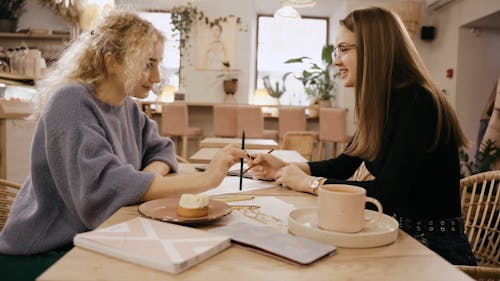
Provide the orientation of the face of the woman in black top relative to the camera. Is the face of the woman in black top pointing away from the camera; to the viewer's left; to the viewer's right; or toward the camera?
to the viewer's left

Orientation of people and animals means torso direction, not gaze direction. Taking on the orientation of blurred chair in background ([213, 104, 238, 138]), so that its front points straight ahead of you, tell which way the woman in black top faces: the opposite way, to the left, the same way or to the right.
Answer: to the left

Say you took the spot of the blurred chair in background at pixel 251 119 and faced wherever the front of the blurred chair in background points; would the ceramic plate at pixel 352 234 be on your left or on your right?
on your right

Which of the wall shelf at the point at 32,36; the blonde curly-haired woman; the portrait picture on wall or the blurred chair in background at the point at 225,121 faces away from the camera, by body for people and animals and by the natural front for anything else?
the blurred chair in background

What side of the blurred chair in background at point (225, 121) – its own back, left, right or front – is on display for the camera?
back

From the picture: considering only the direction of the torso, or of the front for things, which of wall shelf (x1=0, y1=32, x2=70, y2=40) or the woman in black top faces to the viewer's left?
the woman in black top

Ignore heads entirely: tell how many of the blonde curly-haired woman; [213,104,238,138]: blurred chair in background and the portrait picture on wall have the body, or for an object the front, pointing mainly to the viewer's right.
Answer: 1

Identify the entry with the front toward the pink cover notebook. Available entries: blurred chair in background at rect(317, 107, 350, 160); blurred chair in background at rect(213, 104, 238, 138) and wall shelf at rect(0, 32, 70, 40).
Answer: the wall shelf

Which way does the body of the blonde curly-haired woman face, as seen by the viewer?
to the viewer's right

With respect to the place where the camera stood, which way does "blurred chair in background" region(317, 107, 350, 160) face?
facing away from the viewer and to the right of the viewer

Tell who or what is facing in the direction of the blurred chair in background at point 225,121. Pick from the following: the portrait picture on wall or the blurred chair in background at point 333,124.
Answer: the portrait picture on wall

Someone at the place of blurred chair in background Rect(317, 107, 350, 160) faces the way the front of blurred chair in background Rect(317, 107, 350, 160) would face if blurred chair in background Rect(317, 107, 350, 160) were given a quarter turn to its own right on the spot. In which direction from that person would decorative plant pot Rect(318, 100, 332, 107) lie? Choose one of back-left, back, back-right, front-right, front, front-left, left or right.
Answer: back-left

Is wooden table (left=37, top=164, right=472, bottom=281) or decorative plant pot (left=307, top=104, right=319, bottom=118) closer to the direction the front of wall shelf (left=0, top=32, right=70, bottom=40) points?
the wooden table

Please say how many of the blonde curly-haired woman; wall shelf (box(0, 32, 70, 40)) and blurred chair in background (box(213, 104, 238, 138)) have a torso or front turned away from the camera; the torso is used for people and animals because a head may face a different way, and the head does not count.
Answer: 1

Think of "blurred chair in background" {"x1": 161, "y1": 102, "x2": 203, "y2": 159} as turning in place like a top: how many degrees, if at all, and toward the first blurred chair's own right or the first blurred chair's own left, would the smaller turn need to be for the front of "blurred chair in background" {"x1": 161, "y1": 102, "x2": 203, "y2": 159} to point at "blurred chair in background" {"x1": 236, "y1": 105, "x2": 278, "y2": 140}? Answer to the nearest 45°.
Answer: approximately 90° to the first blurred chair's own right
